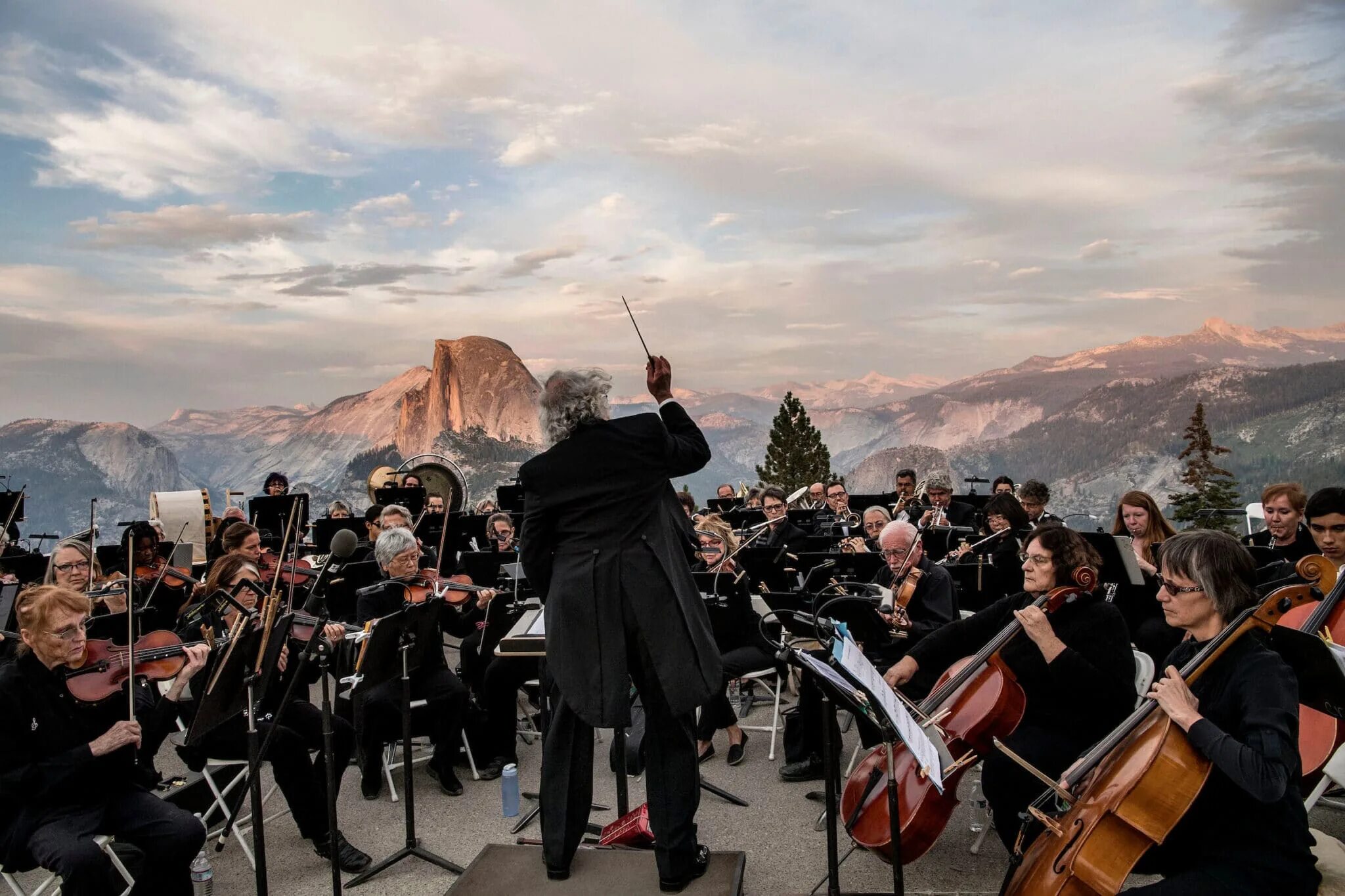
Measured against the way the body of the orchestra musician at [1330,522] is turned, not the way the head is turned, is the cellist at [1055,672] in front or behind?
in front

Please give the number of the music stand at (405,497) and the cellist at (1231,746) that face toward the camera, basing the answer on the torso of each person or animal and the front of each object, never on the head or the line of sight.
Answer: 0

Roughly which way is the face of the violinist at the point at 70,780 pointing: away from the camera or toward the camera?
toward the camera

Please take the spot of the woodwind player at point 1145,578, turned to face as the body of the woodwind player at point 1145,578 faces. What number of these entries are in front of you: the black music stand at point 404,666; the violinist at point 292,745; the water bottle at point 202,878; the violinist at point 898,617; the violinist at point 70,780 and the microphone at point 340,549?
6

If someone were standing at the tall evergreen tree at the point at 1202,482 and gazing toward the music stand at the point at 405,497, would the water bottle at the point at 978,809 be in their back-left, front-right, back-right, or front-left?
front-left

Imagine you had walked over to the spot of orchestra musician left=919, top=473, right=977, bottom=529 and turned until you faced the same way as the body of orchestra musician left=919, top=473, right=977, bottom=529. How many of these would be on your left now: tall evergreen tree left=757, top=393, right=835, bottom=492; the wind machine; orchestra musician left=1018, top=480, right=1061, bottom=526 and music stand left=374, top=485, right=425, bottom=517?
1

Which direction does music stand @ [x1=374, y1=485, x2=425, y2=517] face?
away from the camera

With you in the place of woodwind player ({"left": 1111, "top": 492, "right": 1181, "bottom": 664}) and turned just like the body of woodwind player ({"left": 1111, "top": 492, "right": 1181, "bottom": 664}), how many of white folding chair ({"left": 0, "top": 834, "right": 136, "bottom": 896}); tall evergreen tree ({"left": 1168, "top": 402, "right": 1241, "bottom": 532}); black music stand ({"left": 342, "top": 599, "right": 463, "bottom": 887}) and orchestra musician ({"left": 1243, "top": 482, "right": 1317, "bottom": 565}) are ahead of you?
2

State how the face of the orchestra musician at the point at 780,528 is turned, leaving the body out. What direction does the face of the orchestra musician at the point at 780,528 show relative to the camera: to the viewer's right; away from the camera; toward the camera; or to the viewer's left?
toward the camera

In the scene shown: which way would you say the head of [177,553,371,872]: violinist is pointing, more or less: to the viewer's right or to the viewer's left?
to the viewer's right

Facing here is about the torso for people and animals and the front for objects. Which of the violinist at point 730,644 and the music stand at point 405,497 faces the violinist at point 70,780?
the violinist at point 730,644

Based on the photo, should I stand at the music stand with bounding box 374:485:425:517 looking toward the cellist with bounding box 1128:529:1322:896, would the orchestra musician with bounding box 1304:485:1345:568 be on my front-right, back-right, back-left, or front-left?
front-left

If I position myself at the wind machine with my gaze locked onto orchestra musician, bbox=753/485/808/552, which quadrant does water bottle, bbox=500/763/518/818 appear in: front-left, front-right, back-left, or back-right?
front-right

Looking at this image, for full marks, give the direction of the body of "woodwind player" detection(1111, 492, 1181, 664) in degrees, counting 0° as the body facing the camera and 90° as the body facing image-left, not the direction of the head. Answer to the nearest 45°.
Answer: approximately 45°

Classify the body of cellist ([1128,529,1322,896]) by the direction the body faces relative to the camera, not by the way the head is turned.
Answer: to the viewer's left

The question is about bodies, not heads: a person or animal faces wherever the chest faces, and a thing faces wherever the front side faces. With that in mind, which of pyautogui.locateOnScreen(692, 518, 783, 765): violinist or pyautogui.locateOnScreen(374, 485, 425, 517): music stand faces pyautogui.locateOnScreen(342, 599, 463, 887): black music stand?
the violinist

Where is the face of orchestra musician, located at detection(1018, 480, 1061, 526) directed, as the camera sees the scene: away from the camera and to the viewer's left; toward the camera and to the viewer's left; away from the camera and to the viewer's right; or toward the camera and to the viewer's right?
toward the camera and to the viewer's left

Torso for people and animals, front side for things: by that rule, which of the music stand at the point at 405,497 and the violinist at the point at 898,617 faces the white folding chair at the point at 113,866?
the violinist

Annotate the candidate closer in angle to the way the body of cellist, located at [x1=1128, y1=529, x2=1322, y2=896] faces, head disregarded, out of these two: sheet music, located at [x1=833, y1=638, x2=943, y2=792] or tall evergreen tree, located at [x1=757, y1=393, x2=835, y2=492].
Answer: the sheet music

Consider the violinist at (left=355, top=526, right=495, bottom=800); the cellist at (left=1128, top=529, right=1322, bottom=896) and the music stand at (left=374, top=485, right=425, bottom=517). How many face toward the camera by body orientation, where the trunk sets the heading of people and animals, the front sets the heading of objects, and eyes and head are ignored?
1

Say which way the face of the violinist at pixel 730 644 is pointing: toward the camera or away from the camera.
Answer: toward the camera
